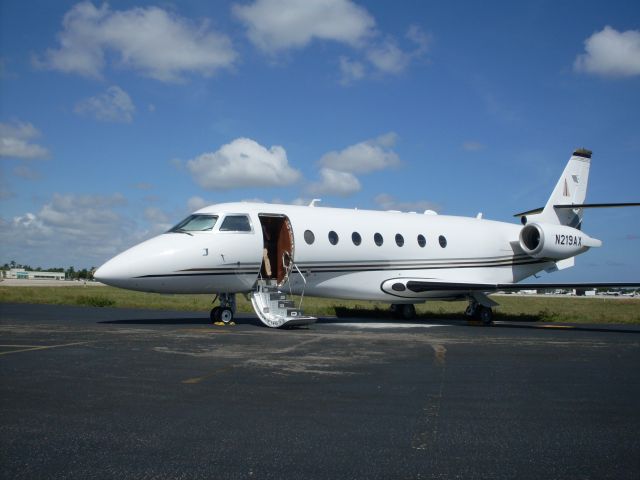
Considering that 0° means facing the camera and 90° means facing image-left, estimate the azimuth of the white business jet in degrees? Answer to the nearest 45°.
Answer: approximately 45°
